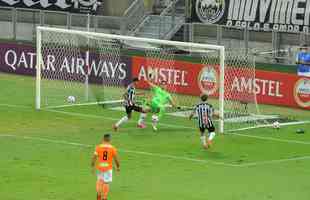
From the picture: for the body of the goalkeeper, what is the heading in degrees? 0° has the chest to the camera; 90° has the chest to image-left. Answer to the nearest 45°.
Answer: approximately 45°

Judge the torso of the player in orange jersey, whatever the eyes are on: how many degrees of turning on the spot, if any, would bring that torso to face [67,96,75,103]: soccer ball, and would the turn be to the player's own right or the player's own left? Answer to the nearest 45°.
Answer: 0° — they already face it

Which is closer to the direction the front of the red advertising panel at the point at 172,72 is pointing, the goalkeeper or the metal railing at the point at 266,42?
the goalkeeper

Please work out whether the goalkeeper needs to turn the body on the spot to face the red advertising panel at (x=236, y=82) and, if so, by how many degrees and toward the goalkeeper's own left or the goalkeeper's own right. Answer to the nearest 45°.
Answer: approximately 180°

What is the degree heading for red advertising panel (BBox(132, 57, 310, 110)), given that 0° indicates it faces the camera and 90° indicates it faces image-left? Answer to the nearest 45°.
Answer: approximately 45°

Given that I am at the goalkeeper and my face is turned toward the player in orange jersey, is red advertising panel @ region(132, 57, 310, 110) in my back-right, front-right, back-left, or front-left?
back-left

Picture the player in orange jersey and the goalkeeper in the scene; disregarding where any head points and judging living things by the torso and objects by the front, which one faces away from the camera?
the player in orange jersey

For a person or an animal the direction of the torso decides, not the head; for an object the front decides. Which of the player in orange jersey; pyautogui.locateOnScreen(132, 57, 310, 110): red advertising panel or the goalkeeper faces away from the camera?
the player in orange jersey

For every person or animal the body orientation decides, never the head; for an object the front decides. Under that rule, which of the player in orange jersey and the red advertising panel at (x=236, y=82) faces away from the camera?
the player in orange jersey

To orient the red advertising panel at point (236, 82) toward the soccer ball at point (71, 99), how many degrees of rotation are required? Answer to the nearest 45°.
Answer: approximately 45° to its right

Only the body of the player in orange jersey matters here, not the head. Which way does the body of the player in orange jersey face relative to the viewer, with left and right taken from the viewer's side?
facing away from the viewer
